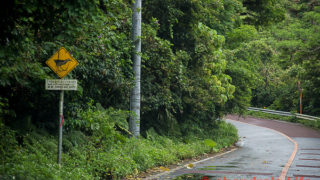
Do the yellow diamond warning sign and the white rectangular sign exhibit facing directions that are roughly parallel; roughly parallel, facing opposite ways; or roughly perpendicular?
roughly parallel

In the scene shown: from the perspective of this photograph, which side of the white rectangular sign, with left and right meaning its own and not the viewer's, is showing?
front

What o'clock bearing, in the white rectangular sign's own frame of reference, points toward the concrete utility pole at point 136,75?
The concrete utility pole is roughly at 7 o'clock from the white rectangular sign.

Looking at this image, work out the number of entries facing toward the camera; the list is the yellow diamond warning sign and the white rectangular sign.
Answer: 2

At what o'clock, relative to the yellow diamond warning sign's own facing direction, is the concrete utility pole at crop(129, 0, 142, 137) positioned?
The concrete utility pole is roughly at 7 o'clock from the yellow diamond warning sign.
